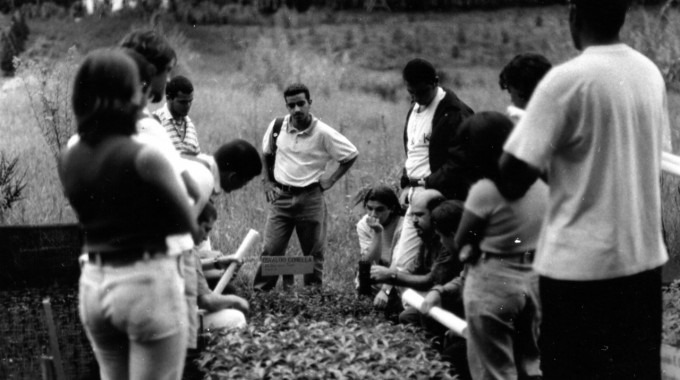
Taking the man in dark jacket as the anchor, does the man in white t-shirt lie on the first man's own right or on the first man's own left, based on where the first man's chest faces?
on the first man's own left

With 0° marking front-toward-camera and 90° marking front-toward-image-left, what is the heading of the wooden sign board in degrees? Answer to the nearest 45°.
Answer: approximately 0°

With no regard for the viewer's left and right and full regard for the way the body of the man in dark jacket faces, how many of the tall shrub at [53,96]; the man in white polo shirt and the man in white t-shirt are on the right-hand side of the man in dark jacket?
2

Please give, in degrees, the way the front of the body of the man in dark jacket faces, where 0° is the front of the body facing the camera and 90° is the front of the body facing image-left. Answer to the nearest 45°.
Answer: approximately 45°

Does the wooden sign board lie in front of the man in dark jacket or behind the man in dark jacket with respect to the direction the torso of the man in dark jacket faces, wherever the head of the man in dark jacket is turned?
in front

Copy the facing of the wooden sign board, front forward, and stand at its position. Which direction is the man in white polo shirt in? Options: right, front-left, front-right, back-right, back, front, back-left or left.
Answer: back

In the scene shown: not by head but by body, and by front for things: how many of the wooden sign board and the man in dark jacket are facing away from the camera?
0

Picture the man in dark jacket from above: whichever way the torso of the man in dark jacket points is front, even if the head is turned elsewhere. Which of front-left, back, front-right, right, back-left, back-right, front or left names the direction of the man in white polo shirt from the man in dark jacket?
right

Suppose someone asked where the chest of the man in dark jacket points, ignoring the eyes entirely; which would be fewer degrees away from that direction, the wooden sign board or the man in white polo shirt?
the wooden sign board

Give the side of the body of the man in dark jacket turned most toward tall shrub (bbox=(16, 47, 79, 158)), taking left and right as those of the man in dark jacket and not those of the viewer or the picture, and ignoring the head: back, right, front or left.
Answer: right

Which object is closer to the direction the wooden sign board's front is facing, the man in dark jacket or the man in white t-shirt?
the man in white t-shirt
